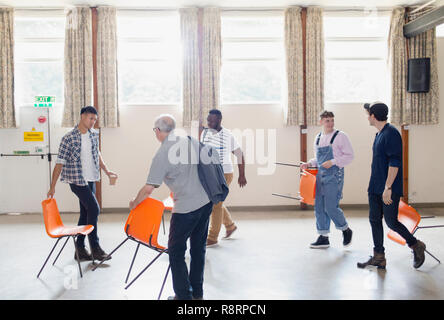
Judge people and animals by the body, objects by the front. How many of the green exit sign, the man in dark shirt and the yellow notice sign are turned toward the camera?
2

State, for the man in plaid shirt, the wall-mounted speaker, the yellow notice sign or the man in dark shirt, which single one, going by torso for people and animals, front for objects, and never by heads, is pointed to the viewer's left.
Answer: the man in dark shirt

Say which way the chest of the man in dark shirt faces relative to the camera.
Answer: to the viewer's left

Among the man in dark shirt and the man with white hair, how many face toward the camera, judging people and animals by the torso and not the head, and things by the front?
0

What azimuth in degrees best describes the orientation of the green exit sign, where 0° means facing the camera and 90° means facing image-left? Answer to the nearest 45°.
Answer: approximately 0°

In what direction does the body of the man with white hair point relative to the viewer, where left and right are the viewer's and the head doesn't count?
facing away from the viewer and to the left of the viewer

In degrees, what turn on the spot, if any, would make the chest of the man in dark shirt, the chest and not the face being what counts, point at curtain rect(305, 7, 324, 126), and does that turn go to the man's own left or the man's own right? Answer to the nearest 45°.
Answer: approximately 90° to the man's own right

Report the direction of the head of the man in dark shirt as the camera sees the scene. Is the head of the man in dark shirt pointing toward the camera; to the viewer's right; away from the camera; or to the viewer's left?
to the viewer's left

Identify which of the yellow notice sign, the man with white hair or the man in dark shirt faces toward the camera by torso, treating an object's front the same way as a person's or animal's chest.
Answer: the yellow notice sign

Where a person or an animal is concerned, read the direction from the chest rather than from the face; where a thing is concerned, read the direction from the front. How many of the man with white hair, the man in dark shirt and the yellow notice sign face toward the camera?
1

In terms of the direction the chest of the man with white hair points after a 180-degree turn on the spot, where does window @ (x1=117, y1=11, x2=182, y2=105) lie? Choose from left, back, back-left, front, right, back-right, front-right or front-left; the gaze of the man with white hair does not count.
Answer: back-left

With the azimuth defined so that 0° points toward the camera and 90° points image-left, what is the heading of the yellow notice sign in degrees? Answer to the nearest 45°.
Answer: approximately 0°
